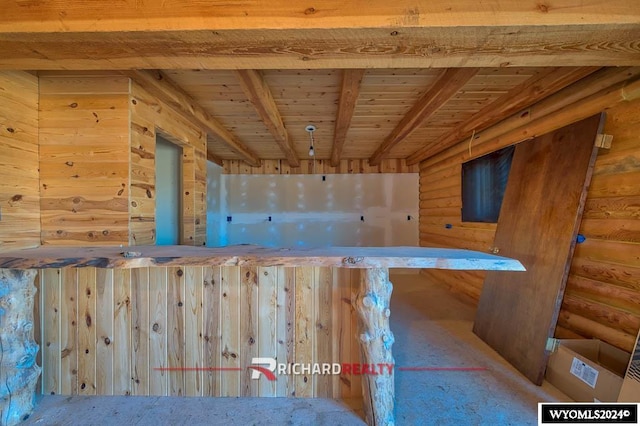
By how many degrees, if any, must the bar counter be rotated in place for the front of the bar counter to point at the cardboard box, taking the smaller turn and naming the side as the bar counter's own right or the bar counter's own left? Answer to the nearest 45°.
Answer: approximately 90° to the bar counter's own left

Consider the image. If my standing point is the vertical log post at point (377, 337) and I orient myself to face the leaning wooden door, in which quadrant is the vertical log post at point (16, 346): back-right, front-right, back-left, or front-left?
back-left

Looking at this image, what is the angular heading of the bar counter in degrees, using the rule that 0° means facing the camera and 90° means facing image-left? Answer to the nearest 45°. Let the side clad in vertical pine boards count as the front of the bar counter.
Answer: approximately 0°

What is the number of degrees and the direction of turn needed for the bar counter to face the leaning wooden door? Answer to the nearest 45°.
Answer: approximately 90° to its left
